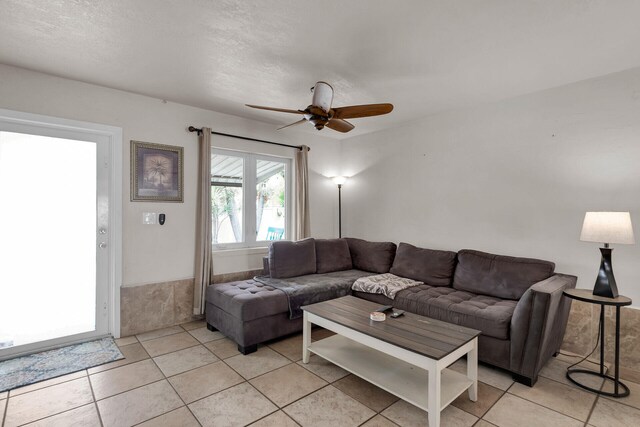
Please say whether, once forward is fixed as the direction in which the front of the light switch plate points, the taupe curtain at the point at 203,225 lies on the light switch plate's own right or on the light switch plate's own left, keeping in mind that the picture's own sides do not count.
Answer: on the light switch plate's own left

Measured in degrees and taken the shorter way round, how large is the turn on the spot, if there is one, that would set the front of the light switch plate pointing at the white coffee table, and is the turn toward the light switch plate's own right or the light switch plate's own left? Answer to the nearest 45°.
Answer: approximately 45° to the light switch plate's own left

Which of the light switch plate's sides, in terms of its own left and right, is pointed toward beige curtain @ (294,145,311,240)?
left

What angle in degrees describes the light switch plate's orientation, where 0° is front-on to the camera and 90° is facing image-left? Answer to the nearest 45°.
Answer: approximately 0°

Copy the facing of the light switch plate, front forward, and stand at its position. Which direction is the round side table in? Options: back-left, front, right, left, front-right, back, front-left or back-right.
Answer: front-left

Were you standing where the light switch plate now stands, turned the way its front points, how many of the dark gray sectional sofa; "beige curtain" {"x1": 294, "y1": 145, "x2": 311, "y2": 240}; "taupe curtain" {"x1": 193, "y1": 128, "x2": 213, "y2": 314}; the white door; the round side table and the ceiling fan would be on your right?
1

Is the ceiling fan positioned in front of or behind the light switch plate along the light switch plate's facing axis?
in front

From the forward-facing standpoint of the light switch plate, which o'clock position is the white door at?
The white door is roughly at 3 o'clock from the light switch plate.

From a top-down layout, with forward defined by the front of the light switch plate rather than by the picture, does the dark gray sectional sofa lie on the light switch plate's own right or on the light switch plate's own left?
on the light switch plate's own left

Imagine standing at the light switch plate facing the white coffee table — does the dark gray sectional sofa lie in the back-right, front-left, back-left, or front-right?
front-left

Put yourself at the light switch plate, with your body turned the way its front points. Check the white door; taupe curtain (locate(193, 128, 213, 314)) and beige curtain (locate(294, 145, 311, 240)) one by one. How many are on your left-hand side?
2

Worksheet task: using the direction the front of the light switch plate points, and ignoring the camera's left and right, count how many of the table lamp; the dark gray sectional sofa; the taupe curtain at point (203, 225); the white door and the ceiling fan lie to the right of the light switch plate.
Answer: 1
